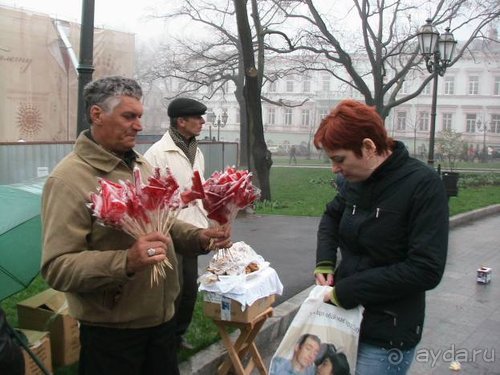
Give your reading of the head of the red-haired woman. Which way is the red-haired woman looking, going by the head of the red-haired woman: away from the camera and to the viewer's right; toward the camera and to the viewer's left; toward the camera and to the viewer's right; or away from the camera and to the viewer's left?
toward the camera and to the viewer's left

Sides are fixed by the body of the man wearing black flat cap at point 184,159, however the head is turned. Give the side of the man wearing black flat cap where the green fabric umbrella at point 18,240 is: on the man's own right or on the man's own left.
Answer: on the man's own right

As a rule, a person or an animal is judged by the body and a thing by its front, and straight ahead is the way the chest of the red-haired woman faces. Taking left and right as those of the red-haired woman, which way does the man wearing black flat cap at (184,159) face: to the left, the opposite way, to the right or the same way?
to the left

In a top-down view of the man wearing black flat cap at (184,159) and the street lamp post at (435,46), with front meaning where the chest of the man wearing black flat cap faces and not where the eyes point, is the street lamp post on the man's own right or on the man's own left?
on the man's own left

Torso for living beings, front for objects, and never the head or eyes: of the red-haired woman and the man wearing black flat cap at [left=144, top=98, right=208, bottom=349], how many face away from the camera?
0

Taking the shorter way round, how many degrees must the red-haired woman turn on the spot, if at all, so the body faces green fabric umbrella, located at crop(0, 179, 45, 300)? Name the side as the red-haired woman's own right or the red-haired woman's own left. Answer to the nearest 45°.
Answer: approximately 45° to the red-haired woman's own right

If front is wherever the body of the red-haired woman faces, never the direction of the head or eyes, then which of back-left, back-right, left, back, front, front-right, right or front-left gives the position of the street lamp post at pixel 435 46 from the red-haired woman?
back-right

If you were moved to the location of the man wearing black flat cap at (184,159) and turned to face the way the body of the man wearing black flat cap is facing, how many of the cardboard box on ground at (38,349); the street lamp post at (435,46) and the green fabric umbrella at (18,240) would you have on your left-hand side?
1

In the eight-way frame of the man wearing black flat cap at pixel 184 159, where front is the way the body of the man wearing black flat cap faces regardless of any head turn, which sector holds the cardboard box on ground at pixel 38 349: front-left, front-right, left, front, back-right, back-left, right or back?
right

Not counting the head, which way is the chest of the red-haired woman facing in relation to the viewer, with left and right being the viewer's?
facing the viewer and to the left of the viewer

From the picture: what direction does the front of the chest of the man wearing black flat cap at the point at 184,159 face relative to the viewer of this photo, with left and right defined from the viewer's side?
facing the viewer and to the right of the viewer
